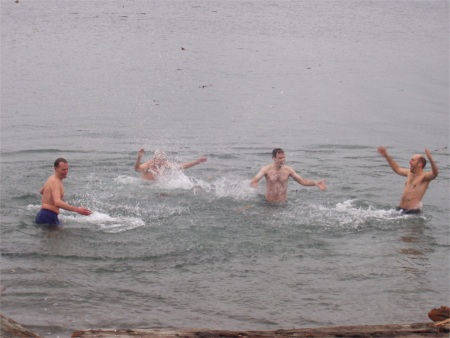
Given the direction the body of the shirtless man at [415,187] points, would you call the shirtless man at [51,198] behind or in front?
in front

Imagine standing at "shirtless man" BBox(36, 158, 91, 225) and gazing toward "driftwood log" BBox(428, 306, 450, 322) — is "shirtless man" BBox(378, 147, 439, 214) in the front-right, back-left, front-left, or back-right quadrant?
front-left

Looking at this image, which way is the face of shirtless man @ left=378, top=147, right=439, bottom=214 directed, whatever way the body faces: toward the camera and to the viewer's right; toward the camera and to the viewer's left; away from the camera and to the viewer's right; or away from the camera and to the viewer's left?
toward the camera and to the viewer's left

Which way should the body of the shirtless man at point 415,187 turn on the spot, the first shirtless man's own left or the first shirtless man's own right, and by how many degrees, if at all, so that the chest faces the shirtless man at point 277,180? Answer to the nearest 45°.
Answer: approximately 45° to the first shirtless man's own right

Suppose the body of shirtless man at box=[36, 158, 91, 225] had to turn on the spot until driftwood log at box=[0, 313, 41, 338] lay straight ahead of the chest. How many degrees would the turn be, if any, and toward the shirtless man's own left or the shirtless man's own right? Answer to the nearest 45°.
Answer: approximately 90° to the shirtless man's own right

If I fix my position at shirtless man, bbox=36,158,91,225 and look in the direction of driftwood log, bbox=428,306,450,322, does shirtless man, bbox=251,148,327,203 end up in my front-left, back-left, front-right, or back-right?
front-left

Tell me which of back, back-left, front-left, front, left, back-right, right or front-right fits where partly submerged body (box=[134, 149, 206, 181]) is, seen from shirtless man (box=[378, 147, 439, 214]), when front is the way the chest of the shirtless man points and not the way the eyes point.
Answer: front-right

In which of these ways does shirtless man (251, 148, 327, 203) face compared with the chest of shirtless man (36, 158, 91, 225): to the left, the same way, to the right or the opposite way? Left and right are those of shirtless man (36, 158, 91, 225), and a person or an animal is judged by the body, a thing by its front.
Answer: to the right

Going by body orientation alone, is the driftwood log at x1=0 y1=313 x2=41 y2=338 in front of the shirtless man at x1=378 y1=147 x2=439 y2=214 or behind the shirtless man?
in front

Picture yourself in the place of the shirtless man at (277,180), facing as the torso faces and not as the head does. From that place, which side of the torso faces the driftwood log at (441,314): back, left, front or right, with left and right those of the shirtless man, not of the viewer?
front

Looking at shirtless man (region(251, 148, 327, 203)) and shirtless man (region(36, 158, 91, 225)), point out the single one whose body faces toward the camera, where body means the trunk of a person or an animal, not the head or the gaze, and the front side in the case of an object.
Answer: shirtless man (region(251, 148, 327, 203))

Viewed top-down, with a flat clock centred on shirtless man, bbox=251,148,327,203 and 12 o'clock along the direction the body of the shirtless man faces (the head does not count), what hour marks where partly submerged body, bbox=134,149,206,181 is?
The partly submerged body is roughly at 4 o'clock from the shirtless man.

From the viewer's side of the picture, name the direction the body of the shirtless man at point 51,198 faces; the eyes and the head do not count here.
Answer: to the viewer's right

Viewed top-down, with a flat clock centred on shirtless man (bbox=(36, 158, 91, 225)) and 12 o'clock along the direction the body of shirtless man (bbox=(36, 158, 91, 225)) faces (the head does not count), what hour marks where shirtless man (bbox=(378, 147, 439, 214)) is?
shirtless man (bbox=(378, 147, 439, 214)) is roughly at 12 o'clock from shirtless man (bbox=(36, 158, 91, 225)).

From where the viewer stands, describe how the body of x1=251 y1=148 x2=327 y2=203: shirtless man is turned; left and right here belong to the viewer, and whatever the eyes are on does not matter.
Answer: facing the viewer

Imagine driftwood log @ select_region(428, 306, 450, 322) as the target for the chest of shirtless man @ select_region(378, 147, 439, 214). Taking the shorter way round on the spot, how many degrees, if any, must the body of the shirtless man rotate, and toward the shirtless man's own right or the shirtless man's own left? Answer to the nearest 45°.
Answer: approximately 45° to the shirtless man's own left

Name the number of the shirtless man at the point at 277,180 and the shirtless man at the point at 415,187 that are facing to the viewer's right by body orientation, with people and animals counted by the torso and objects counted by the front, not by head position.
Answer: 0

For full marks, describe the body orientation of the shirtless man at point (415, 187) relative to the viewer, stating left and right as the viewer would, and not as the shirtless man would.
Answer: facing the viewer and to the left of the viewer
